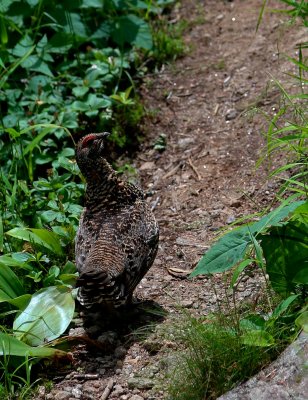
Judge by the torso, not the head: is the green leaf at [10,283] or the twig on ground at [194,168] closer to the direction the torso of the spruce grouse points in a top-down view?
the twig on ground

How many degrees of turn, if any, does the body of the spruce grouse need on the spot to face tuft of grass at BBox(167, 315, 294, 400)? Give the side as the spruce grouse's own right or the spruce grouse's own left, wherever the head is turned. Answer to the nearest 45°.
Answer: approximately 135° to the spruce grouse's own right

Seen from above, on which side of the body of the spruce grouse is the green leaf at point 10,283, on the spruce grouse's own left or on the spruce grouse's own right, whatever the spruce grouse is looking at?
on the spruce grouse's own left

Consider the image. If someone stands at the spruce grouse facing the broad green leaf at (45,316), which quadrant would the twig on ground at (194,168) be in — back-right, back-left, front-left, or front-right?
back-right

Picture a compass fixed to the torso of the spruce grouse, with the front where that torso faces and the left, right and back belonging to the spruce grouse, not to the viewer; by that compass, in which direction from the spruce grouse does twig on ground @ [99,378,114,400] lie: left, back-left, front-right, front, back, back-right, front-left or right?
back

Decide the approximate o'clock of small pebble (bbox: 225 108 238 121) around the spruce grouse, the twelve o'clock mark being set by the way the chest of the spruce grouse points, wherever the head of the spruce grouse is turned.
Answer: The small pebble is roughly at 1 o'clock from the spruce grouse.

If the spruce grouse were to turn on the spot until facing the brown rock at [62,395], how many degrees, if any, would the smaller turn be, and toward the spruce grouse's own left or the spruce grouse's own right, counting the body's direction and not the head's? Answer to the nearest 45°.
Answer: approximately 180°

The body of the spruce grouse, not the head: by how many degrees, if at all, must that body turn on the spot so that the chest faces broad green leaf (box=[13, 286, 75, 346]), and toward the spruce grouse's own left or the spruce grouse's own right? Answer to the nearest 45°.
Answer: approximately 135° to the spruce grouse's own left

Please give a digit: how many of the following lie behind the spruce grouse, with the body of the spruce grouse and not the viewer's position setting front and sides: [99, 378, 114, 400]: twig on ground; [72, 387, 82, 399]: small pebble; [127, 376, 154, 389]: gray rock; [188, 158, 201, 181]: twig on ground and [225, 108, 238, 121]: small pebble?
3

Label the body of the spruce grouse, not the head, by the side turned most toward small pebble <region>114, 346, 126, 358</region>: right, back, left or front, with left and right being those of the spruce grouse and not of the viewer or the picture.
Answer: back

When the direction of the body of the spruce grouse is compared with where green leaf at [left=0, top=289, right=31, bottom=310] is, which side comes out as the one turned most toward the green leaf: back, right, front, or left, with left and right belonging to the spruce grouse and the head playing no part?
left

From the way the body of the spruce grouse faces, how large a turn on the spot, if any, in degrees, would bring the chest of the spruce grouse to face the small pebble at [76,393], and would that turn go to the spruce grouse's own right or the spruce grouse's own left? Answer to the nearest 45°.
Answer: approximately 180°

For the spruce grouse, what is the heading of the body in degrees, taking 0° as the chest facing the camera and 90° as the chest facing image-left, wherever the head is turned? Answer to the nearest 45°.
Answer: approximately 180°
